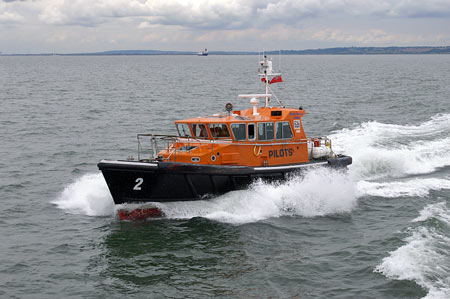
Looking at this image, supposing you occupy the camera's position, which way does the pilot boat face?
facing the viewer and to the left of the viewer
